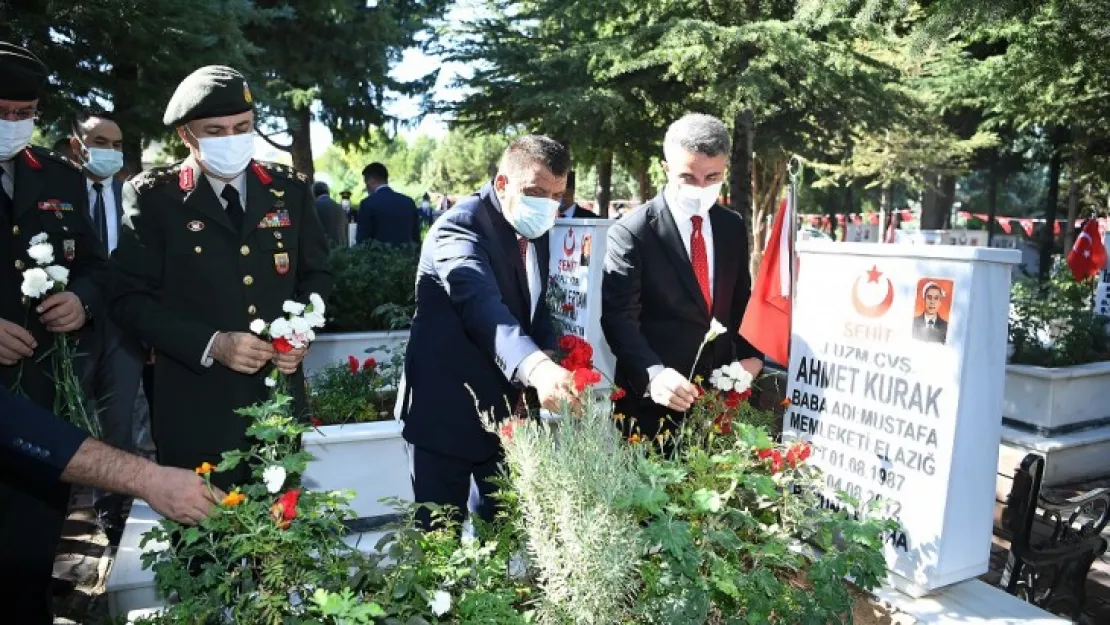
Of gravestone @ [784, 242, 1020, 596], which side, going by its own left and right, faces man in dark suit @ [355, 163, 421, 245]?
right

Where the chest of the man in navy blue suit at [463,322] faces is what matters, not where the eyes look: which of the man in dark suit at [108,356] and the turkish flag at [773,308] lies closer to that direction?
the turkish flag

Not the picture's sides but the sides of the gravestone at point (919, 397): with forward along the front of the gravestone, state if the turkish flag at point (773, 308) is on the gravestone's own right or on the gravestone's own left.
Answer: on the gravestone's own right

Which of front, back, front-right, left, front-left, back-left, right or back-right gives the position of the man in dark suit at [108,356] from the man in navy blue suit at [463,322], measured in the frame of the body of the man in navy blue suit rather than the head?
back

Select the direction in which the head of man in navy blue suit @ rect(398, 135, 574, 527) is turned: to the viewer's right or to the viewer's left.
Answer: to the viewer's right

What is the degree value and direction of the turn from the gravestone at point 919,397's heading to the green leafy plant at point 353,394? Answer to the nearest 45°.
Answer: approximately 45° to its right

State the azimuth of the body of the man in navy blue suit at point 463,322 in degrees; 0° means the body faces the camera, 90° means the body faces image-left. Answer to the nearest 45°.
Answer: approximately 315°

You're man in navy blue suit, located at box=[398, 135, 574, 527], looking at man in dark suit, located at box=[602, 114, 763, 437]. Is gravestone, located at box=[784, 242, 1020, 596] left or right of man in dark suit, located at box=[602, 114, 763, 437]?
right

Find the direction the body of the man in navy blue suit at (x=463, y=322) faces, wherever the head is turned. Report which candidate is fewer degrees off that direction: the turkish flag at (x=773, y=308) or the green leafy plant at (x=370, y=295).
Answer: the turkish flag

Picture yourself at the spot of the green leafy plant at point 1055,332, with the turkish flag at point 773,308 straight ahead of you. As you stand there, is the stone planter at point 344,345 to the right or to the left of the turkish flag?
right

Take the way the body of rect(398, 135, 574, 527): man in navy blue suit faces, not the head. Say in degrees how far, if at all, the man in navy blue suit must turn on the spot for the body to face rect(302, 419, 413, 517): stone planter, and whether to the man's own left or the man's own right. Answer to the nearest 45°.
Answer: approximately 135° to the man's own left

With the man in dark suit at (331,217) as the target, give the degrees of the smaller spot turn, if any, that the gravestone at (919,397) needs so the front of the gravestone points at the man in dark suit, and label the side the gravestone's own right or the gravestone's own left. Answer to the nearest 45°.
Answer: approximately 90° to the gravestone's own right

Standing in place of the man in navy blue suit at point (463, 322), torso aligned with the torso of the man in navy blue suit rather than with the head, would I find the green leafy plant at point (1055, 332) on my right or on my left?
on my left

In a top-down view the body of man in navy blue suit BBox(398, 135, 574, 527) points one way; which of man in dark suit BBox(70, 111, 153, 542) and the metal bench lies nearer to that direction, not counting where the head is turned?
the metal bench

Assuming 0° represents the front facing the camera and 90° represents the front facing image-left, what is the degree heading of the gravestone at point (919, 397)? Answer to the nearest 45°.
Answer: approximately 45°
